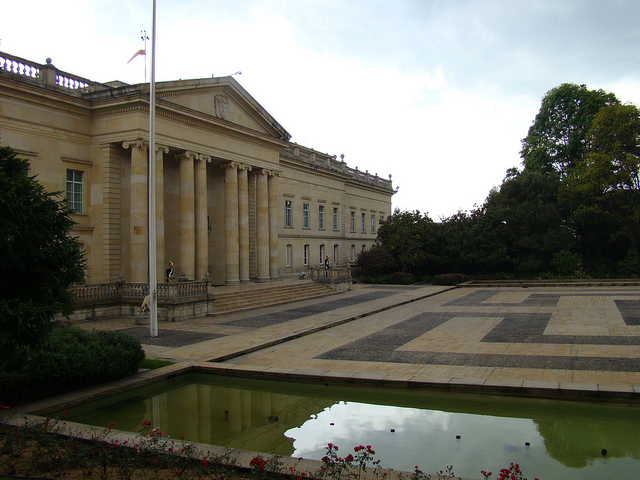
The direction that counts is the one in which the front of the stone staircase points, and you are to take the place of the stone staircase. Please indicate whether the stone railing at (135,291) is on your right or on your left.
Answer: on your right

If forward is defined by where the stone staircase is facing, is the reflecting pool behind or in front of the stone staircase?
in front

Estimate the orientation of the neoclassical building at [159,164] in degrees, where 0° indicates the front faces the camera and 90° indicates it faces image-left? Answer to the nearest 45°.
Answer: approximately 315°

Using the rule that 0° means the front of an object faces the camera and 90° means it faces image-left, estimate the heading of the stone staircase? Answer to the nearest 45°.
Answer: approximately 315°

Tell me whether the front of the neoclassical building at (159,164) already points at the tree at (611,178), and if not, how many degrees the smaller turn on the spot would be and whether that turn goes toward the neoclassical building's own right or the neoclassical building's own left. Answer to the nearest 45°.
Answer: approximately 45° to the neoclassical building's own left

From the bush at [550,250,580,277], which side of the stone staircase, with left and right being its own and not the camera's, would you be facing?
left

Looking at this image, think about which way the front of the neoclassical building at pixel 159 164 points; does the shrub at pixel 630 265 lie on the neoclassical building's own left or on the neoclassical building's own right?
on the neoclassical building's own left

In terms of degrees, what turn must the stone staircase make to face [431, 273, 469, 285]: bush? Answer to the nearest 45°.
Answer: approximately 90° to its left
